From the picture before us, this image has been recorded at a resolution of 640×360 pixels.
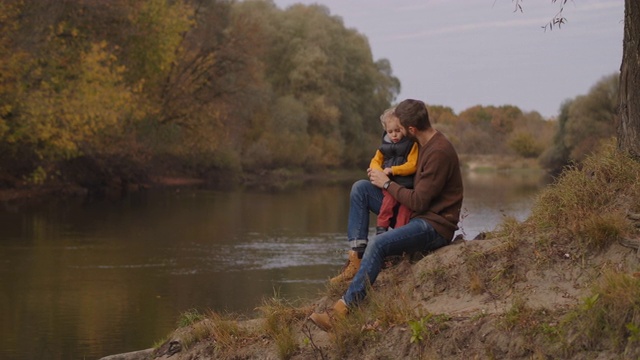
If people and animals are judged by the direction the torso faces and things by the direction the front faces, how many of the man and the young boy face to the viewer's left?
1

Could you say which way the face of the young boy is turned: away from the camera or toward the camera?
toward the camera

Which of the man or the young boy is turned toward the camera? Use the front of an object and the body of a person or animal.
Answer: the young boy

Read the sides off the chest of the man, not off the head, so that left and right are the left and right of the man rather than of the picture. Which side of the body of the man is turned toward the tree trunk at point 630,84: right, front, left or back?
back

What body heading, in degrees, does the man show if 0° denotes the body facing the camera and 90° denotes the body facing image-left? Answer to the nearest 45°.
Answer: approximately 90°

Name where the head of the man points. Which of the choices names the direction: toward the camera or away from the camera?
away from the camera
